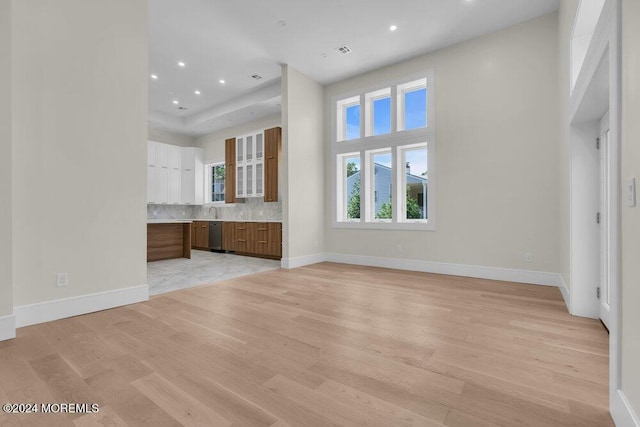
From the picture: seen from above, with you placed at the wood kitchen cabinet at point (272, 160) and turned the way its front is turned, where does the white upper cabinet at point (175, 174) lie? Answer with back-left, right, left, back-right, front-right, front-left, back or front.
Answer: right

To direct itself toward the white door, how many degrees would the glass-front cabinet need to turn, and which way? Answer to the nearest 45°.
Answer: approximately 90° to its left

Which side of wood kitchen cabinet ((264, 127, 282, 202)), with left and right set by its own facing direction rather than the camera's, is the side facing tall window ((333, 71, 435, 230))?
left

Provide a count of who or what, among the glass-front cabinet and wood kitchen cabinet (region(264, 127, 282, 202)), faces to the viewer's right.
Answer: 0

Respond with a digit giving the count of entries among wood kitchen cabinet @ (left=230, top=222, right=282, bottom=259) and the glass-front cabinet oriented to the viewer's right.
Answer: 0

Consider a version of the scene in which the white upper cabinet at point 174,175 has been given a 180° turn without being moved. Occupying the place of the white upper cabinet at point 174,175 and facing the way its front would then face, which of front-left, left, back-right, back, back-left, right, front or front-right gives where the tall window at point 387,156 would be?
back

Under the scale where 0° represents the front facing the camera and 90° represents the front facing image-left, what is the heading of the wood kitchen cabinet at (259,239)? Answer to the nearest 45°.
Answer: approximately 45°

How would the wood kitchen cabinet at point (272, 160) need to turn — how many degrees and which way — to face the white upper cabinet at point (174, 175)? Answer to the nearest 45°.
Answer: approximately 90° to its right

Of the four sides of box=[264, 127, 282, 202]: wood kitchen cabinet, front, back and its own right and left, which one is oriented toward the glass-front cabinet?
right

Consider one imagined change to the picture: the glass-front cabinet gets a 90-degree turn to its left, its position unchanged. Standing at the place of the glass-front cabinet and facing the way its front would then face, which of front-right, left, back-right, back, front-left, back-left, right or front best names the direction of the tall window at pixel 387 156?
front

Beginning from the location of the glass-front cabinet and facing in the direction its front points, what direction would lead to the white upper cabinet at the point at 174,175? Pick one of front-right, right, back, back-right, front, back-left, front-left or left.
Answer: right

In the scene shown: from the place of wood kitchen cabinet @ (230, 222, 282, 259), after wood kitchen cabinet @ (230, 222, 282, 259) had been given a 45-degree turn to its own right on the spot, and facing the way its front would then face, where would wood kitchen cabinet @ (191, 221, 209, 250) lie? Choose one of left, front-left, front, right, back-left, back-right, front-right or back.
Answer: front-right
